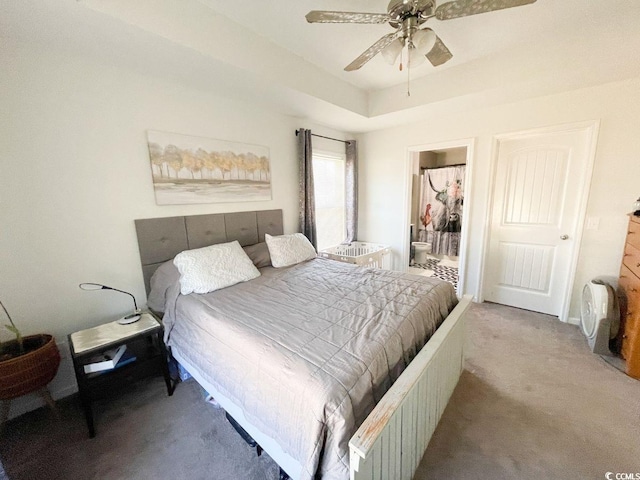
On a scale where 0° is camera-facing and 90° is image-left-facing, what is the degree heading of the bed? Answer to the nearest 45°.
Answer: approximately 315°

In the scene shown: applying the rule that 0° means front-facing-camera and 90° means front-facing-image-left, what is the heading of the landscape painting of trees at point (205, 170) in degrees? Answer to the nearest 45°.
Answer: approximately 315°

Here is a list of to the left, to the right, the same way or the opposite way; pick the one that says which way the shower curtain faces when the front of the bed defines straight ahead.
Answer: to the right

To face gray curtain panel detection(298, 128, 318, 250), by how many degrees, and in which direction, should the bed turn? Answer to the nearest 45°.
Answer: approximately 135° to its left

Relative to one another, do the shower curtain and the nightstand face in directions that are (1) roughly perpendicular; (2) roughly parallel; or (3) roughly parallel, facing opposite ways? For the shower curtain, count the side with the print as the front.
roughly perpendicular

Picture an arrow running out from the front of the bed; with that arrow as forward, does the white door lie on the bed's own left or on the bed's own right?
on the bed's own left

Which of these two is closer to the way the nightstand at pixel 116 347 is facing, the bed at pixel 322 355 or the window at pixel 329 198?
the bed

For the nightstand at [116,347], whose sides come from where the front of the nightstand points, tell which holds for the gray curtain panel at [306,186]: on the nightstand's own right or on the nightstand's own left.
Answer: on the nightstand's own left
